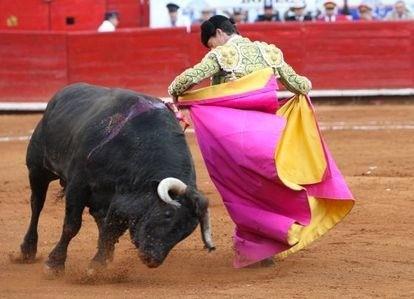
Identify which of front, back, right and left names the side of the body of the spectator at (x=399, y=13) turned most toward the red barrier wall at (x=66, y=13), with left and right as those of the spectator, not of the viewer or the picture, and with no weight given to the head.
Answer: right

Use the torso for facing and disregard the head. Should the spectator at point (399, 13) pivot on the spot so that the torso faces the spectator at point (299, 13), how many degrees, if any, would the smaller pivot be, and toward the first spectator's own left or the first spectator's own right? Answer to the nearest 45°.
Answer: approximately 90° to the first spectator's own right

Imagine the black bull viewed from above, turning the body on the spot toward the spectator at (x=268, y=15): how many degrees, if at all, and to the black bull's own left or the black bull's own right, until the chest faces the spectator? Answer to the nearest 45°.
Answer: approximately 135° to the black bull's own left

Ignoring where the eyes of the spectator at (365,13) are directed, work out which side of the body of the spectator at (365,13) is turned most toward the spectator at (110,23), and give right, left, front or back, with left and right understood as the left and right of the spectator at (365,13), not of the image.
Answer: right

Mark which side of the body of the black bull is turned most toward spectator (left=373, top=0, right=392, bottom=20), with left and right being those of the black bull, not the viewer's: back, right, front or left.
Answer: left

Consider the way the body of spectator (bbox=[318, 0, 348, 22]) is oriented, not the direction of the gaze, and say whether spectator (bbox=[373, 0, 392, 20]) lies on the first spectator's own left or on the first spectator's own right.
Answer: on the first spectator's own left
